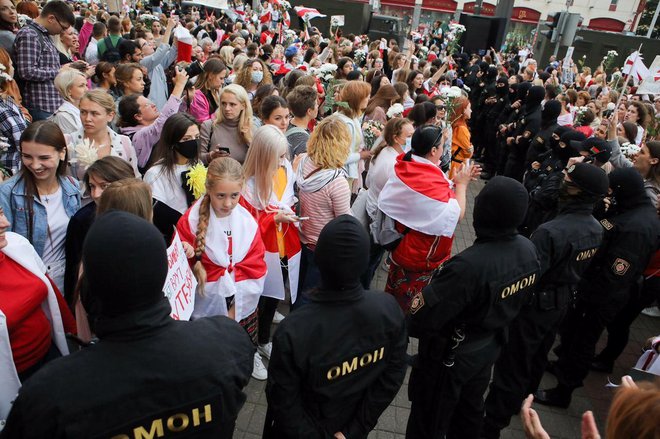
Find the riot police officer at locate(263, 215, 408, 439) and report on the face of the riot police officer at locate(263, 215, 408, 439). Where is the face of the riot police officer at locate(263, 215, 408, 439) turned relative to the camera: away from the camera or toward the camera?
away from the camera

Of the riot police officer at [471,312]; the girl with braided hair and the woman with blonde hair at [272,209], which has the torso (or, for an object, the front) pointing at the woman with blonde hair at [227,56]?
the riot police officer

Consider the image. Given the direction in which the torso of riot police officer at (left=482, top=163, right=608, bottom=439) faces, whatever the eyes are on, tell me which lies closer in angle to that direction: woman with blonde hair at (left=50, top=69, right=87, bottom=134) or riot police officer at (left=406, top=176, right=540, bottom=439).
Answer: the woman with blonde hair

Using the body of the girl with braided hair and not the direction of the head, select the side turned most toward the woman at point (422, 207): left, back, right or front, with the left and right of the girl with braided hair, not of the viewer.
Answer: left

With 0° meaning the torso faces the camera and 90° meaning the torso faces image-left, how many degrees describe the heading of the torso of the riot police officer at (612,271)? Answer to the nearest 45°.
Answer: approximately 90°

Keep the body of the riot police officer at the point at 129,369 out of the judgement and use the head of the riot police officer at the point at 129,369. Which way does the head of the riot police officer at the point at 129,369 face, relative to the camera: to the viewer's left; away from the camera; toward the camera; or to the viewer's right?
away from the camera

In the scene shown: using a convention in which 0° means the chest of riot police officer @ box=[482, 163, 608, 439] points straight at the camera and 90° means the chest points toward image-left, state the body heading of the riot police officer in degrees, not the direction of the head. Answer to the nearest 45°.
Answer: approximately 135°

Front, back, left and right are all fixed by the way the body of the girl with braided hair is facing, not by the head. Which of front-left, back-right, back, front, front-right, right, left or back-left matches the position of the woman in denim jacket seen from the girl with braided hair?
right
